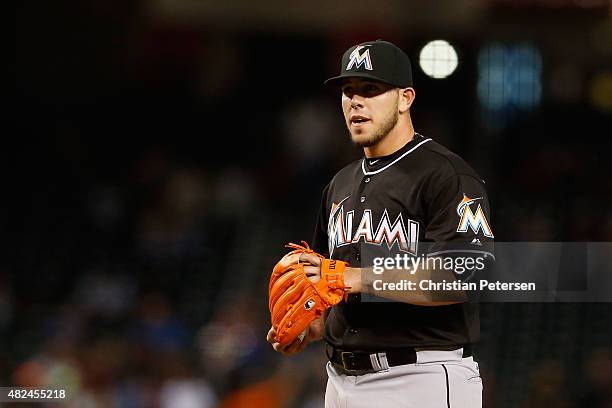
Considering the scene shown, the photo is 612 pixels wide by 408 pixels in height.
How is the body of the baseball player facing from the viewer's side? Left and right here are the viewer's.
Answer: facing the viewer and to the left of the viewer

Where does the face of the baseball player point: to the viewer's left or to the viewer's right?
to the viewer's left
